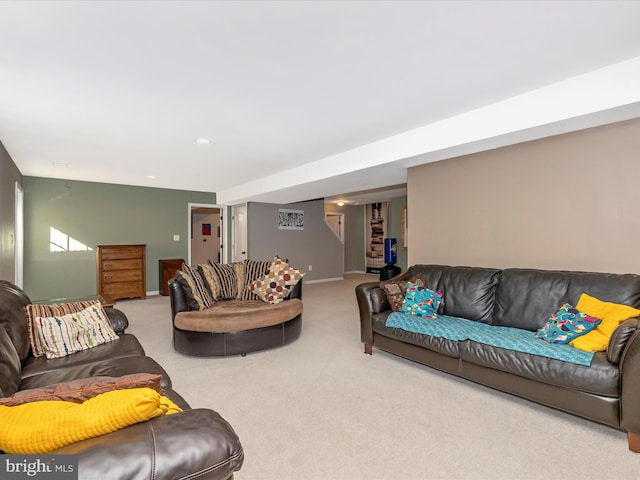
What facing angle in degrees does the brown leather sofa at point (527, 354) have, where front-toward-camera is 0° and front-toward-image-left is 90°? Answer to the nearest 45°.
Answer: approximately 45°

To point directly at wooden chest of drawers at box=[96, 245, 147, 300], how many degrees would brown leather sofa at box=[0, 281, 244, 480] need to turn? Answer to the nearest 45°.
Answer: approximately 90° to its left

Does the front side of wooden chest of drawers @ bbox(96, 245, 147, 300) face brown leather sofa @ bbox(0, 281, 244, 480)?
yes

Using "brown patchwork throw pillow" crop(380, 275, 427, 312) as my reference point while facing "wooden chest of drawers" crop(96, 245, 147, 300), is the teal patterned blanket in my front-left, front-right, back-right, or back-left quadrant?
back-left

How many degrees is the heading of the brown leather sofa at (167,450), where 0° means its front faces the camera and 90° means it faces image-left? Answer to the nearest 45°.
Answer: approximately 270°

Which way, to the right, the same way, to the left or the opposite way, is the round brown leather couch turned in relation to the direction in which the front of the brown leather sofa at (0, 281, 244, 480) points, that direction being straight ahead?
to the right

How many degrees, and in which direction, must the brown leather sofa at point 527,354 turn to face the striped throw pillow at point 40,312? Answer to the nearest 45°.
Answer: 0° — it already faces it

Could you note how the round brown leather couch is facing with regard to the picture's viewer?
facing the viewer

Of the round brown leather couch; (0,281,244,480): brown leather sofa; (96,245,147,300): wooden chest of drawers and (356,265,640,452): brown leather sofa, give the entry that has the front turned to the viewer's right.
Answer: (0,281,244,480): brown leather sofa

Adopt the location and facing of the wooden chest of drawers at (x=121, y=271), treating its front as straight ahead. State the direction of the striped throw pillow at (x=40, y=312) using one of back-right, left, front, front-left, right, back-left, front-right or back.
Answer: front

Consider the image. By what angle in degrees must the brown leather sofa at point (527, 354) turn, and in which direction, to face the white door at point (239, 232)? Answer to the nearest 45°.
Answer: approximately 90° to its right

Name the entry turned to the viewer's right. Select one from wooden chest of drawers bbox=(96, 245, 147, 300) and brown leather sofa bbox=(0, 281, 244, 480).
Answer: the brown leather sofa

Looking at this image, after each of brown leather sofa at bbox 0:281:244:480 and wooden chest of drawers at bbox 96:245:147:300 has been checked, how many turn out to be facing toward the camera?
1

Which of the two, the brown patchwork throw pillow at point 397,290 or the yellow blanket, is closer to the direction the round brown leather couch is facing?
the yellow blanket

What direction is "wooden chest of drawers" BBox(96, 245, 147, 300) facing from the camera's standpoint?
toward the camera
